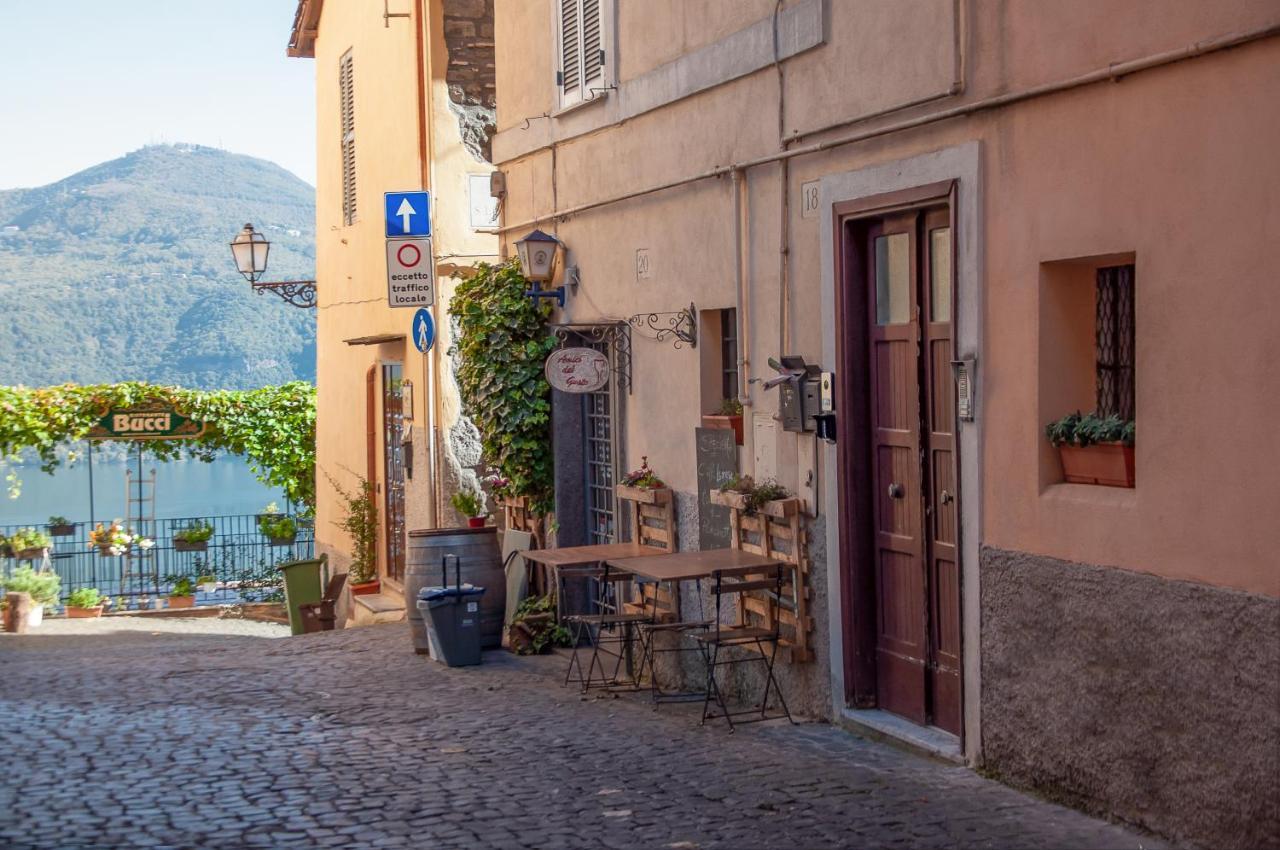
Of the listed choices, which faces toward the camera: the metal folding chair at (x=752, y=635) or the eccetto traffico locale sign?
the eccetto traffico locale sign

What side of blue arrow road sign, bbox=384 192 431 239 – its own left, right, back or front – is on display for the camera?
front

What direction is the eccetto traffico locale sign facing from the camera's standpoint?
toward the camera

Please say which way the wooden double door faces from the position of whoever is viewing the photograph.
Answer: facing the viewer and to the left of the viewer

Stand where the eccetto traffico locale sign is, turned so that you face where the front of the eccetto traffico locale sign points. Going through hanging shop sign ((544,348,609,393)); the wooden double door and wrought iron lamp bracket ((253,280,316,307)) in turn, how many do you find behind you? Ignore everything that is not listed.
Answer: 1

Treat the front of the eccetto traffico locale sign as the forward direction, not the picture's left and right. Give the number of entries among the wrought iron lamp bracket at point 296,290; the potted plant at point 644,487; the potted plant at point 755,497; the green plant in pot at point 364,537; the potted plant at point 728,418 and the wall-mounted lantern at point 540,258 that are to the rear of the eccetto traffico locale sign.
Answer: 2

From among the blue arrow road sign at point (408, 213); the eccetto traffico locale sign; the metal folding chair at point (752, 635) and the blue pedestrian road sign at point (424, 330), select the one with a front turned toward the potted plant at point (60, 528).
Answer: the metal folding chair

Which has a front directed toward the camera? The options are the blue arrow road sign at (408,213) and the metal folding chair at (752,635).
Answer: the blue arrow road sign

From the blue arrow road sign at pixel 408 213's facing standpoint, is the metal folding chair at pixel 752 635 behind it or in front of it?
in front

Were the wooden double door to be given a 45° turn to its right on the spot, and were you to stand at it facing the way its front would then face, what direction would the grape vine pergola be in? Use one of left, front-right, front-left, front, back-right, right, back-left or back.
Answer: front-right

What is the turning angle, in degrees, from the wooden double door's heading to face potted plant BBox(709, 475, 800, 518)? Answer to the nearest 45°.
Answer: approximately 90° to its right

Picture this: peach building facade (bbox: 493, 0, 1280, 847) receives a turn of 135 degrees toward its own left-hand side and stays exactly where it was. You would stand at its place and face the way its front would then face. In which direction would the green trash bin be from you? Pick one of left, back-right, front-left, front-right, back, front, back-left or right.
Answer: back-left

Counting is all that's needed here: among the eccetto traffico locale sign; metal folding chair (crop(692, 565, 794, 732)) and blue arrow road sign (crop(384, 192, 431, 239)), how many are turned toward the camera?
2

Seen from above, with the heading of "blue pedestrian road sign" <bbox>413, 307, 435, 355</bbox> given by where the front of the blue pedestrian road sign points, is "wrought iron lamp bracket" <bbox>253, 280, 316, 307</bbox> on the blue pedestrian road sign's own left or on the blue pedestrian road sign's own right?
on the blue pedestrian road sign's own right

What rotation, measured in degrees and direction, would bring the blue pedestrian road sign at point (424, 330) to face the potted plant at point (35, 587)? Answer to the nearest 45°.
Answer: approximately 90° to its right

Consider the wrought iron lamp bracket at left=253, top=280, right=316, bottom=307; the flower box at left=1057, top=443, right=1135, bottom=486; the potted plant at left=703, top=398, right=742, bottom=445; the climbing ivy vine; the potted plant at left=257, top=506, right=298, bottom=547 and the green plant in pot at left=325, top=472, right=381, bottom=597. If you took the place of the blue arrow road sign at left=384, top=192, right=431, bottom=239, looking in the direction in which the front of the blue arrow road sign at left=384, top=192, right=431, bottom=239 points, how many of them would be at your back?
3

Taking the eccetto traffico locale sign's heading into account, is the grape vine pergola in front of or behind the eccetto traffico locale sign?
behind

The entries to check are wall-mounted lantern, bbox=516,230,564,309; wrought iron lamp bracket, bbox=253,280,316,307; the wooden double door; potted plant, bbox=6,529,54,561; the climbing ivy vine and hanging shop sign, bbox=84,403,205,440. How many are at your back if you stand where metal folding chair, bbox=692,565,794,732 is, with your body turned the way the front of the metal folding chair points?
1
